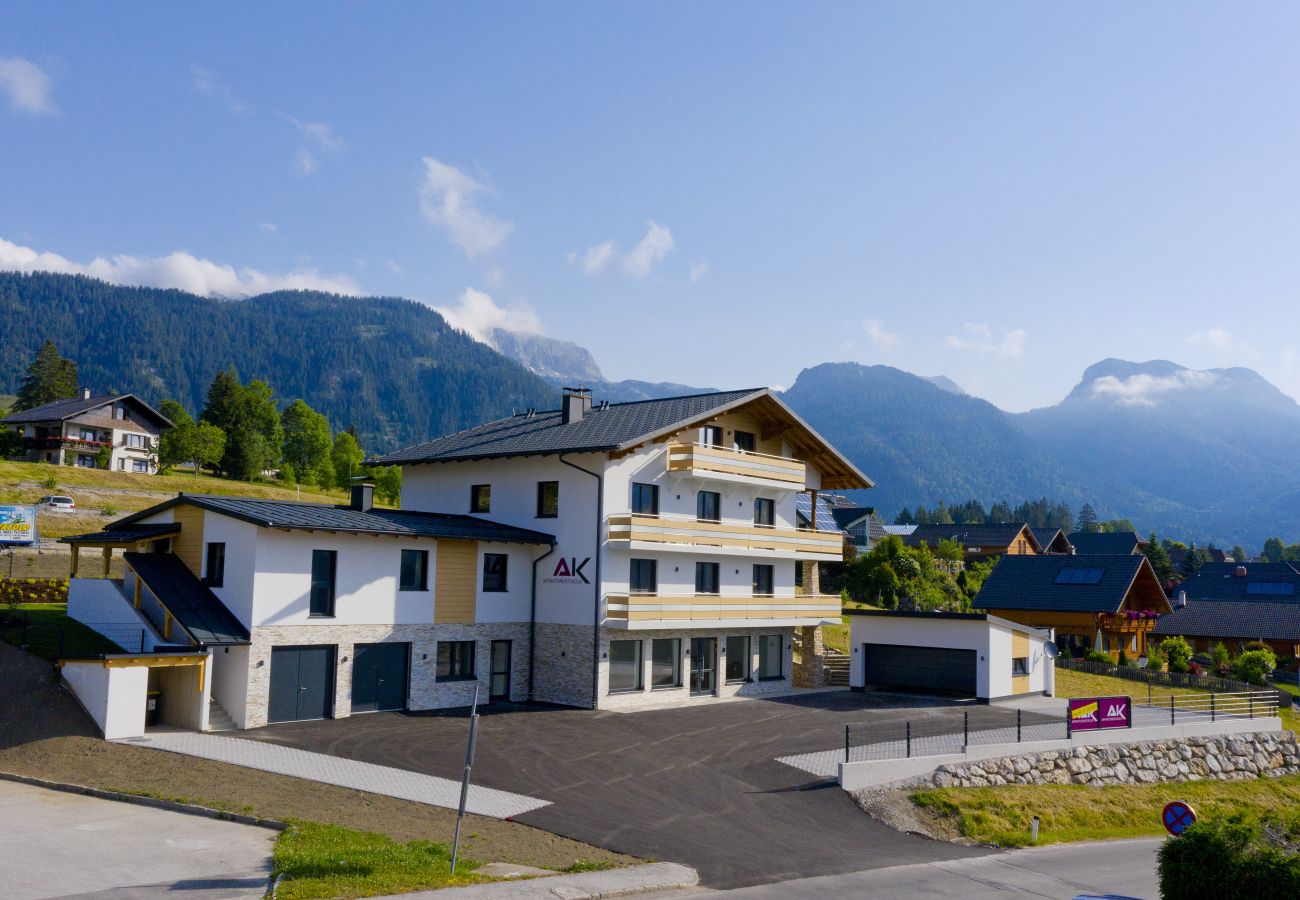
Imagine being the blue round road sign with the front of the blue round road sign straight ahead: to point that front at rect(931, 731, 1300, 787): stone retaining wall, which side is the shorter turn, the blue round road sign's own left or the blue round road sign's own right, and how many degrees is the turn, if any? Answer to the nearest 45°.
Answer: approximately 180°

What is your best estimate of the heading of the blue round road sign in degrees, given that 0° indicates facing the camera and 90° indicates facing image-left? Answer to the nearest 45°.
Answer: approximately 0°
